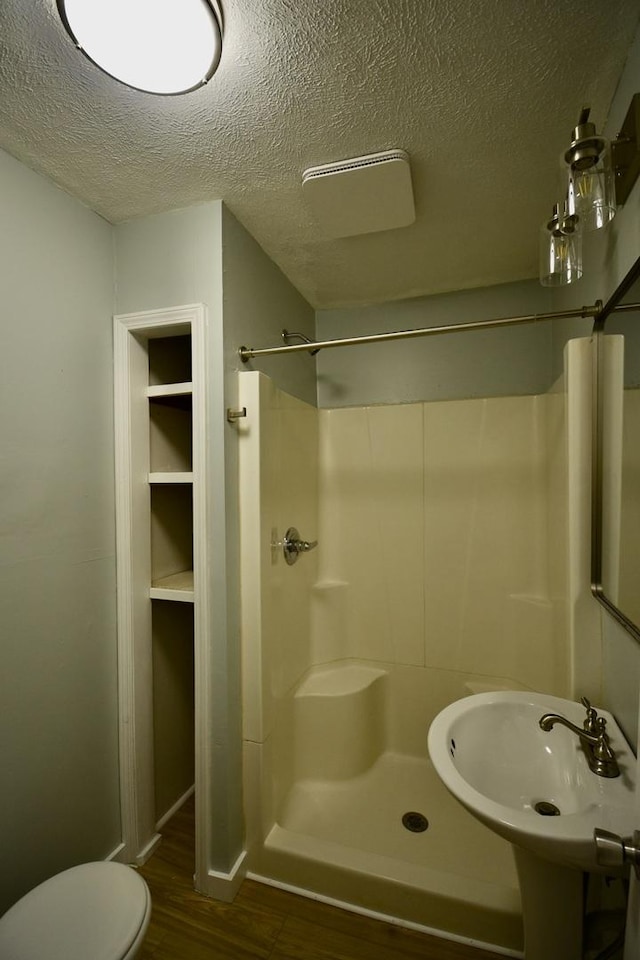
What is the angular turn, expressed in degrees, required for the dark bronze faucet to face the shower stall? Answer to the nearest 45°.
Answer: approximately 45° to its right

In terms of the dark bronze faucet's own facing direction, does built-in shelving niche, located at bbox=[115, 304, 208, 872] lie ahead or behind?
ahead

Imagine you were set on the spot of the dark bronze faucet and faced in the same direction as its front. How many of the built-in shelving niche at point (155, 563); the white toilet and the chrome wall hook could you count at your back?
0

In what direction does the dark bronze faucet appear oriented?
to the viewer's left

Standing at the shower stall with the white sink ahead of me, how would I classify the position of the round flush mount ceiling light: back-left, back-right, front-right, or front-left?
front-right

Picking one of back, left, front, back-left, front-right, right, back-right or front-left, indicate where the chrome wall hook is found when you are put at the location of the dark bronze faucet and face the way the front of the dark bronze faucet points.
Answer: front
